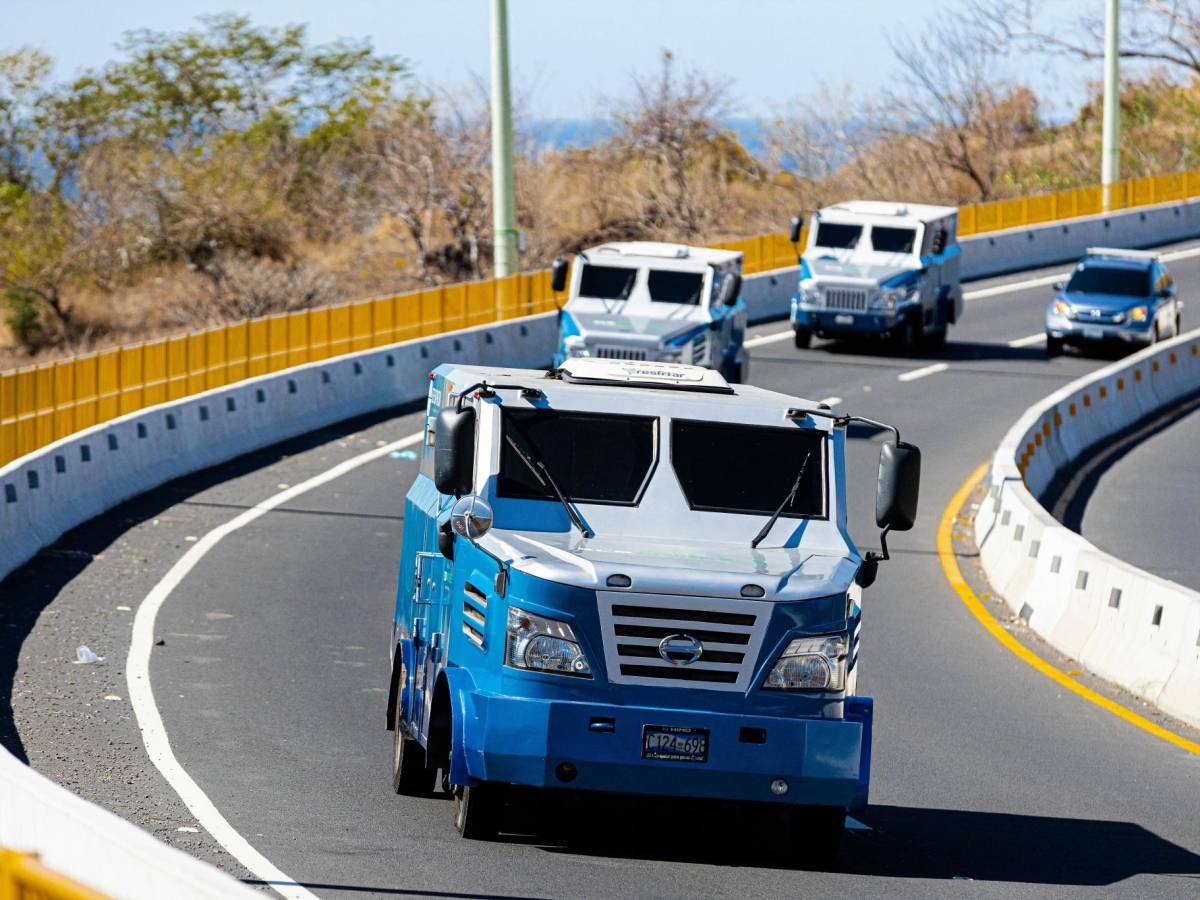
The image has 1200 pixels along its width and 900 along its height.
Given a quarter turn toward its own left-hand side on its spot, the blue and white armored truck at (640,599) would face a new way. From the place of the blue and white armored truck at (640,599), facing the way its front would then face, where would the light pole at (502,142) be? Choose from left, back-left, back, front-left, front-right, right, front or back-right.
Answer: left

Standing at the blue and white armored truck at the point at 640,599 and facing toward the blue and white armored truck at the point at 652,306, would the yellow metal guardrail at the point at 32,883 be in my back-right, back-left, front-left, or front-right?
back-left

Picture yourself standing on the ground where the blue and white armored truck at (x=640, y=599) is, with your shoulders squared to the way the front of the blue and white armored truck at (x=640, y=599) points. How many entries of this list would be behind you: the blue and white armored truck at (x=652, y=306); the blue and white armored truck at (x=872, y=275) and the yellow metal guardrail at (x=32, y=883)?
2

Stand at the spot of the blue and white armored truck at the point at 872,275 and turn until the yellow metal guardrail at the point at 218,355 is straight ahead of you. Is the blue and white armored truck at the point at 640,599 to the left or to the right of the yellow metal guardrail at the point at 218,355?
left

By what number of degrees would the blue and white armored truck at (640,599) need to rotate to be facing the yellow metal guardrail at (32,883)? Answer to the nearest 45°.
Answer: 0° — it already faces it

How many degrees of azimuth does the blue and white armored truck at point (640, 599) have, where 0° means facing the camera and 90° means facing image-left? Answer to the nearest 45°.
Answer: approximately 0°

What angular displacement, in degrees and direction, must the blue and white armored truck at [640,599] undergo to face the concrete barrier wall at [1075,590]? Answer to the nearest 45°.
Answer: approximately 135° to its left

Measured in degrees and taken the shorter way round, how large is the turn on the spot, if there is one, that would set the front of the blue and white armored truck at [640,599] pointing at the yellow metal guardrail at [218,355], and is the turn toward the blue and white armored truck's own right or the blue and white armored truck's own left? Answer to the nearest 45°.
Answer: approximately 180°

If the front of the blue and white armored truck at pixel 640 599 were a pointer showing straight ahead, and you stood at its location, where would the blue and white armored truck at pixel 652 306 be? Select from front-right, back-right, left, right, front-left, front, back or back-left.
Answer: back

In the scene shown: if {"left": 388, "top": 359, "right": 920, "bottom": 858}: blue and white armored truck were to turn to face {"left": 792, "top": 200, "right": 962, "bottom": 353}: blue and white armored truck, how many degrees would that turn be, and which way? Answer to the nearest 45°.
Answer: approximately 180°

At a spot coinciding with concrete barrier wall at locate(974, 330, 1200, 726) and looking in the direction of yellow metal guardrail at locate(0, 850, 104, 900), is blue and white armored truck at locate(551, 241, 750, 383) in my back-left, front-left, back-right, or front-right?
back-right
